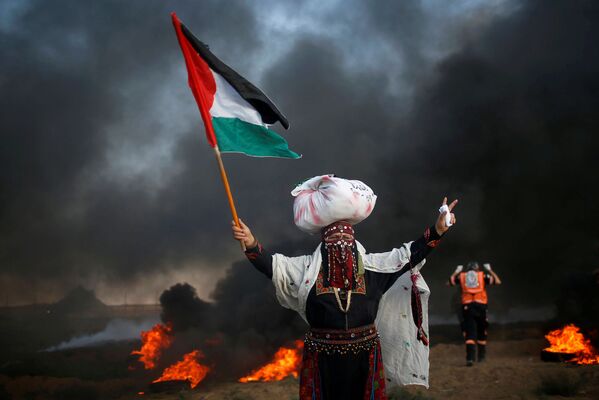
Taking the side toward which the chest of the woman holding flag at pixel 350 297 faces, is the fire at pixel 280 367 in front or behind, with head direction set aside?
behind

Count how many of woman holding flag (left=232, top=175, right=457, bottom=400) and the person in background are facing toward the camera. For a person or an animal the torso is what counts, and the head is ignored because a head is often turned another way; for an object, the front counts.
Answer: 1

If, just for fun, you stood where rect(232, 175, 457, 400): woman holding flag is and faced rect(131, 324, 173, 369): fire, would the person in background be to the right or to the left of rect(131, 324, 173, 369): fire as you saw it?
right

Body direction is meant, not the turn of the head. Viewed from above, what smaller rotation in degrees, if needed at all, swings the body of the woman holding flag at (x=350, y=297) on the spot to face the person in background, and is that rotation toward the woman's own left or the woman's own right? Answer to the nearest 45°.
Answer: approximately 180°

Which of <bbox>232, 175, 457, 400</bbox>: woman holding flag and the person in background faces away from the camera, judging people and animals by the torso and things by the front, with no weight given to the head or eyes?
the person in background

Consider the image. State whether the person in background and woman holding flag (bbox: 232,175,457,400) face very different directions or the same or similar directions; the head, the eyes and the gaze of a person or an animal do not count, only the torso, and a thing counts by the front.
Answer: very different directions

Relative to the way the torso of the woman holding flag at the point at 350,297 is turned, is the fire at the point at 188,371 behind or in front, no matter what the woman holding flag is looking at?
behind

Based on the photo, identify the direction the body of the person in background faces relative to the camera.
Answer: away from the camera

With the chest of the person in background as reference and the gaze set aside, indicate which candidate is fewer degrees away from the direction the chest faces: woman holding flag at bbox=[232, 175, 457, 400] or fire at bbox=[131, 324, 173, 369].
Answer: the fire
